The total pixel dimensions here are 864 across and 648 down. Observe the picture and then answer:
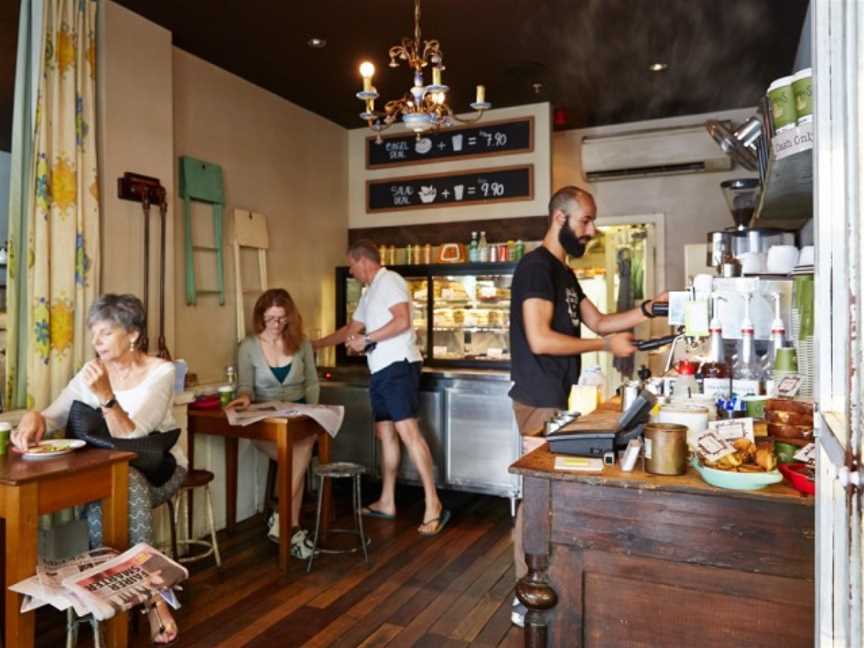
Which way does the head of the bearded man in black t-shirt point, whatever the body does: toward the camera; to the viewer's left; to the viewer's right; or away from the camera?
to the viewer's right

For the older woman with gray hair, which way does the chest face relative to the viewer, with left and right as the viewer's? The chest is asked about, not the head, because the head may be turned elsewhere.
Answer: facing the viewer and to the left of the viewer

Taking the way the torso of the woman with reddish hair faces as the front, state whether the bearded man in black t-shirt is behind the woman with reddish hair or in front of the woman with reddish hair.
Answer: in front

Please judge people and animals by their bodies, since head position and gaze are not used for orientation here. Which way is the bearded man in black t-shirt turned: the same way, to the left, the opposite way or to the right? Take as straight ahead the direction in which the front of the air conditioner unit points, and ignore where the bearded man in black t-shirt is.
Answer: to the left

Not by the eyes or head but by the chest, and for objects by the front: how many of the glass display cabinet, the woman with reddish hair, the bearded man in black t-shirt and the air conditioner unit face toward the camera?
3

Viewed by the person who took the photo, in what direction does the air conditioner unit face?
facing the viewer

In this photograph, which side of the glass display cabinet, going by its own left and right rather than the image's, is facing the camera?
front

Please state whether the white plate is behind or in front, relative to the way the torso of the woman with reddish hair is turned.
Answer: in front

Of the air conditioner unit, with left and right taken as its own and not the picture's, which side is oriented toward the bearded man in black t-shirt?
front

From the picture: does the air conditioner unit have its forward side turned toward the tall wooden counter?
yes

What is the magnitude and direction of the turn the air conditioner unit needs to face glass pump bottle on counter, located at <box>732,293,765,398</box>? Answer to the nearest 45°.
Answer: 0° — it already faces it

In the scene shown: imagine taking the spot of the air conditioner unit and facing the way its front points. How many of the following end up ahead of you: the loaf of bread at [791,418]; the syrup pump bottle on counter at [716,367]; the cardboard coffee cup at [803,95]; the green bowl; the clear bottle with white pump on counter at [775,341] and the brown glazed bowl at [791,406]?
6

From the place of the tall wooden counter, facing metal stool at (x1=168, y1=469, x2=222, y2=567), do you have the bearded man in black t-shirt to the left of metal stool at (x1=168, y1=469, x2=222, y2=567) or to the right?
right

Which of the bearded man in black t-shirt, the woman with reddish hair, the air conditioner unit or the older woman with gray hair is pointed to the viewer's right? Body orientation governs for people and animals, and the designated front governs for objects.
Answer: the bearded man in black t-shirt

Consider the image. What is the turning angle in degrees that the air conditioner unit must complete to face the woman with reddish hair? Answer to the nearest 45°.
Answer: approximately 45° to its right

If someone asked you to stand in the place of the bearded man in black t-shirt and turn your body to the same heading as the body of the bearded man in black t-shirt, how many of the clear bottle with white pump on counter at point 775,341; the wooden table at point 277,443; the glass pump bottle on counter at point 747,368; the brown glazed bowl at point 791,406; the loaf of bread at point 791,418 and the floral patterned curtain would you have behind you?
2

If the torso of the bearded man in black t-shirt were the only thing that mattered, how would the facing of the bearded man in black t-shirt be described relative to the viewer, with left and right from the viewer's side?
facing to the right of the viewer
